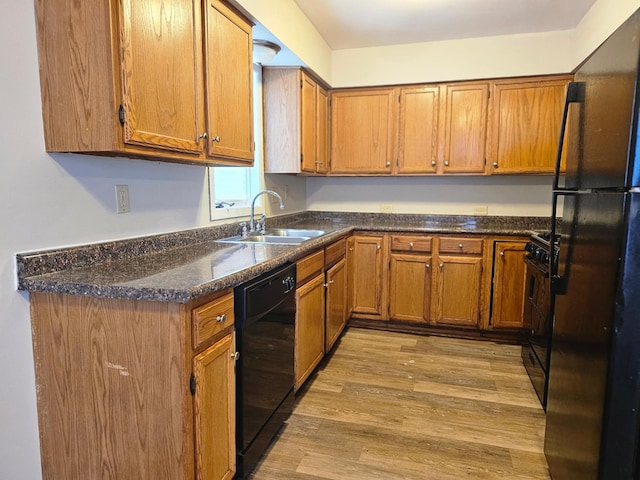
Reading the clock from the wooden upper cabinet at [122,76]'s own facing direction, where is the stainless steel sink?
The stainless steel sink is roughly at 9 o'clock from the wooden upper cabinet.

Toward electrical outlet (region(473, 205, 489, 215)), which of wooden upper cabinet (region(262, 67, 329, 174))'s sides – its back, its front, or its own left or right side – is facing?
front

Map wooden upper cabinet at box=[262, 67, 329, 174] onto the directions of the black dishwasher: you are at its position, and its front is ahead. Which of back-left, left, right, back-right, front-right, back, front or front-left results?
back-left

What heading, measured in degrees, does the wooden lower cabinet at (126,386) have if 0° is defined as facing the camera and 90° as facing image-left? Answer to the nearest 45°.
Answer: approximately 315°

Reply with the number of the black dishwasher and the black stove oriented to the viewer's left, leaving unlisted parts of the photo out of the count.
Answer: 1

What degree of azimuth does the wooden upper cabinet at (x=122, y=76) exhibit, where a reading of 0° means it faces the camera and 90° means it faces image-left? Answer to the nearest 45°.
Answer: approximately 315°

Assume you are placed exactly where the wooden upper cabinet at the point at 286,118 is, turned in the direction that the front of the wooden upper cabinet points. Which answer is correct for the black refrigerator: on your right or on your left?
on your right

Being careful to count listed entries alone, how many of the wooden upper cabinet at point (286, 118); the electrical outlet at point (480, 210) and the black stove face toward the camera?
1

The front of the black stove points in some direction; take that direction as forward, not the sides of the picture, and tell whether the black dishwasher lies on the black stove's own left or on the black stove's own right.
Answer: on the black stove's own left

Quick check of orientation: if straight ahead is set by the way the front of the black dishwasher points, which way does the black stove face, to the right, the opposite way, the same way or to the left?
the opposite way

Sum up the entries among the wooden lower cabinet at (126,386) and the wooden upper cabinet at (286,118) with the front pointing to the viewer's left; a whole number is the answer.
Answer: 0

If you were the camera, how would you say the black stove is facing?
facing to the left of the viewer

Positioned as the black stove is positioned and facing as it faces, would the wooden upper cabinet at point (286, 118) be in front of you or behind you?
in front
